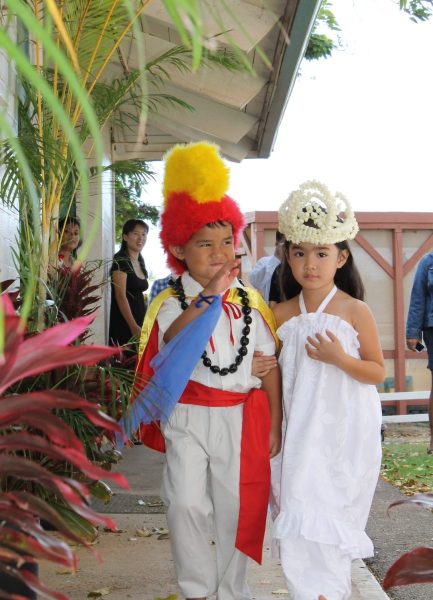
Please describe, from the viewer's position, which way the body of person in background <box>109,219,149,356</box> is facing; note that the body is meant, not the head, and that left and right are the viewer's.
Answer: facing the viewer and to the right of the viewer

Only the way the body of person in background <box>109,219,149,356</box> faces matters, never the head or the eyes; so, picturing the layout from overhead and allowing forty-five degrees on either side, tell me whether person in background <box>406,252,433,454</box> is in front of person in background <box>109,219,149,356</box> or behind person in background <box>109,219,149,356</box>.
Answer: in front

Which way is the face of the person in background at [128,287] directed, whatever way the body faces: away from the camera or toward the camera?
toward the camera

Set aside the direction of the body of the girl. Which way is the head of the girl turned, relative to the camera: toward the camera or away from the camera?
toward the camera

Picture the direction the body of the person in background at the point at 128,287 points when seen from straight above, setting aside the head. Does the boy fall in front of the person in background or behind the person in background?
in front
